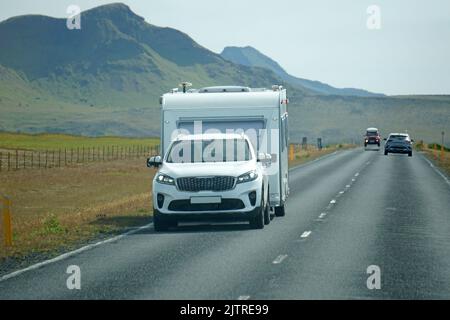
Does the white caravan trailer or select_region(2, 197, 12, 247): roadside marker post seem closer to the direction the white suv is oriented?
the roadside marker post

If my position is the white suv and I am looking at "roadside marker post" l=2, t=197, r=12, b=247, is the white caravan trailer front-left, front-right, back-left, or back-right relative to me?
back-right

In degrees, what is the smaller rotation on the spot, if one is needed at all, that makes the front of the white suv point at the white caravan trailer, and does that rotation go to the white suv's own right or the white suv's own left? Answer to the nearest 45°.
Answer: approximately 180°

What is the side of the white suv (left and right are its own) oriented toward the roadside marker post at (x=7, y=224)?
right

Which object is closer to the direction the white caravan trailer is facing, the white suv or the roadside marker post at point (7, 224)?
the white suv

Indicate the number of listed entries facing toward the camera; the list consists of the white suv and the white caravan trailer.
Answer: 2

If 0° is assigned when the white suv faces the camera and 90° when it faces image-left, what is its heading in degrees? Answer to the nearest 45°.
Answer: approximately 0°

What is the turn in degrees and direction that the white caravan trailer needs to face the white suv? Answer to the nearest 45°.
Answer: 0° — it already faces it

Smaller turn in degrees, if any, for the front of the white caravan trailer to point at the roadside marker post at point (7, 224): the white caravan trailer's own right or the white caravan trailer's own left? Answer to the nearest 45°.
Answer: approximately 45° to the white caravan trailer's own right
